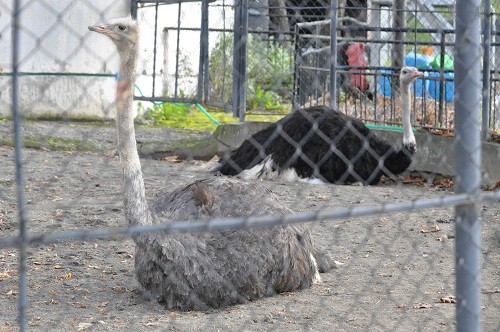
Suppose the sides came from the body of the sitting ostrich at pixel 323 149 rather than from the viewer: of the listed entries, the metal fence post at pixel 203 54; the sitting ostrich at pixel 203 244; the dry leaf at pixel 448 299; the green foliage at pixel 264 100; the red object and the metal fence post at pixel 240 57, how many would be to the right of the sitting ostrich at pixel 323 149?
2

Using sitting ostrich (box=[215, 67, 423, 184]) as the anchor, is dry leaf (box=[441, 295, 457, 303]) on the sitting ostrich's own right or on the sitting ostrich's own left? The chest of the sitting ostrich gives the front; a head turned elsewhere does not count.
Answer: on the sitting ostrich's own right

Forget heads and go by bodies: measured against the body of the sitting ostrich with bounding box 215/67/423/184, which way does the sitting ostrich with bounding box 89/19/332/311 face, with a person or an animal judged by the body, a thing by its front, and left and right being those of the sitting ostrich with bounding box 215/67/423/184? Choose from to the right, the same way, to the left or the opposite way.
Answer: the opposite way

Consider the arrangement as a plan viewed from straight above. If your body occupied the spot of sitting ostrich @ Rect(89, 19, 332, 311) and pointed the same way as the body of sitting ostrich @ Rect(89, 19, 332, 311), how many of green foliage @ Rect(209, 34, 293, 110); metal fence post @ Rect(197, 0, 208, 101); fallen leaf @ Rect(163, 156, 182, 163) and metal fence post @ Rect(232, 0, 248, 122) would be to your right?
4

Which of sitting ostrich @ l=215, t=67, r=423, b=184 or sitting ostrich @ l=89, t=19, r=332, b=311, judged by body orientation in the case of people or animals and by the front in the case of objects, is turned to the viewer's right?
sitting ostrich @ l=215, t=67, r=423, b=184

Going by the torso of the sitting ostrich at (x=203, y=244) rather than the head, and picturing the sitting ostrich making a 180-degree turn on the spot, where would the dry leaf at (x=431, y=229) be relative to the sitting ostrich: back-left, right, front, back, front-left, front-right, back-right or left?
front-left

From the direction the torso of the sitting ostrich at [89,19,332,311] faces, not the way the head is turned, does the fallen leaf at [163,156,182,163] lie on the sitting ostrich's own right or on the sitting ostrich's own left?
on the sitting ostrich's own right

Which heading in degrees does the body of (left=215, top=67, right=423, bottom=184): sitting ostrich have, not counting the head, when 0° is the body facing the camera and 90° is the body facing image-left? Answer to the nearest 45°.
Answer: approximately 270°

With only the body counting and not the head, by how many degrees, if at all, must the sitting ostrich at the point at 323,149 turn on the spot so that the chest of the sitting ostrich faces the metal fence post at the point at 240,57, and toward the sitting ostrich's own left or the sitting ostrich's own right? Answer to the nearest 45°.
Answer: approximately 135° to the sitting ostrich's own left

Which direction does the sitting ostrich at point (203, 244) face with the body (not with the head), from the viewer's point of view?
to the viewer's left

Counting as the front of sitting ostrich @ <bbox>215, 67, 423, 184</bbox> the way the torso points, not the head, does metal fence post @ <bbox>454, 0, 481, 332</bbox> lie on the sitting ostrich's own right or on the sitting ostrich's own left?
on the sitting ostrich's own right

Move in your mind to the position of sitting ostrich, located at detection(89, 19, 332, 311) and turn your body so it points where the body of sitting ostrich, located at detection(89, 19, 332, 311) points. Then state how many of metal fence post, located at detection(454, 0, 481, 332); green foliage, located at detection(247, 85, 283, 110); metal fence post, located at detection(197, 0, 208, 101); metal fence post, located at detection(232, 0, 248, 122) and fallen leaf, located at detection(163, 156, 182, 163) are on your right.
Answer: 4

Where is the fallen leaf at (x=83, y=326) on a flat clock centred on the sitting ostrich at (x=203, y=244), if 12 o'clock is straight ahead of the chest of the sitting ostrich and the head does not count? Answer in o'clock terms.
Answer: The fallen leaf is roughly at 11 o'clock from the sitting ostrich.

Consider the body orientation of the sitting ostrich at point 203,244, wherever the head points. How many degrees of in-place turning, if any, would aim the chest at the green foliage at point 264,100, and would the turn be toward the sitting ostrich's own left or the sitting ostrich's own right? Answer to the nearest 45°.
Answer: approximately 90° to the sitting ostrich's own right

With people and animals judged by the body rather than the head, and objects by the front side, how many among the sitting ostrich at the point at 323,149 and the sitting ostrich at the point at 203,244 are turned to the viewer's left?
1
